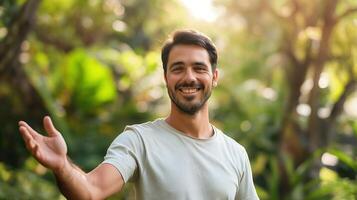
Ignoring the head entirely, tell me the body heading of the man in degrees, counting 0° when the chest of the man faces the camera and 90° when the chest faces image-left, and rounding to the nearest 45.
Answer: approximately 0°
